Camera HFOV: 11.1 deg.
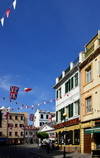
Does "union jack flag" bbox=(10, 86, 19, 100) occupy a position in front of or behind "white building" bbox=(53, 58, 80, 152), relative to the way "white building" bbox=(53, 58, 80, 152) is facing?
in front

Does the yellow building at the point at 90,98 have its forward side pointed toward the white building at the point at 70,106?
no

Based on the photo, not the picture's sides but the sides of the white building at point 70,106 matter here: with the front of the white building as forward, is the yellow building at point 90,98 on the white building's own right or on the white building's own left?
on the white building's own left

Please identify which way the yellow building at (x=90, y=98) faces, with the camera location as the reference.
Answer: facing the viewer and to the left of the viewer

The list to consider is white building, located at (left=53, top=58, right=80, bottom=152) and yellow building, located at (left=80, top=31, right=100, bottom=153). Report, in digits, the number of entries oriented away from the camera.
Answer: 0

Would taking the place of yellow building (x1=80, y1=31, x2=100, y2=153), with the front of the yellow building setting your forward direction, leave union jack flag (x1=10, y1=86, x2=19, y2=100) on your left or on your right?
on your right

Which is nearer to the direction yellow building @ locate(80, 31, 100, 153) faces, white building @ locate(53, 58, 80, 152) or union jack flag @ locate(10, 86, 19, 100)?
the union jack flag

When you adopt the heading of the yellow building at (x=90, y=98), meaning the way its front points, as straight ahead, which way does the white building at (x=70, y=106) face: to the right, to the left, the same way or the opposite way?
the same way

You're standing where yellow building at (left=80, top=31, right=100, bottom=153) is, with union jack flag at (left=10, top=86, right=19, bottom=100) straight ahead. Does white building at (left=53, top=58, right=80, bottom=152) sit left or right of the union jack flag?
right

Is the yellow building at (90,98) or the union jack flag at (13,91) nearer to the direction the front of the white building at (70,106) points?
the union jack flag
